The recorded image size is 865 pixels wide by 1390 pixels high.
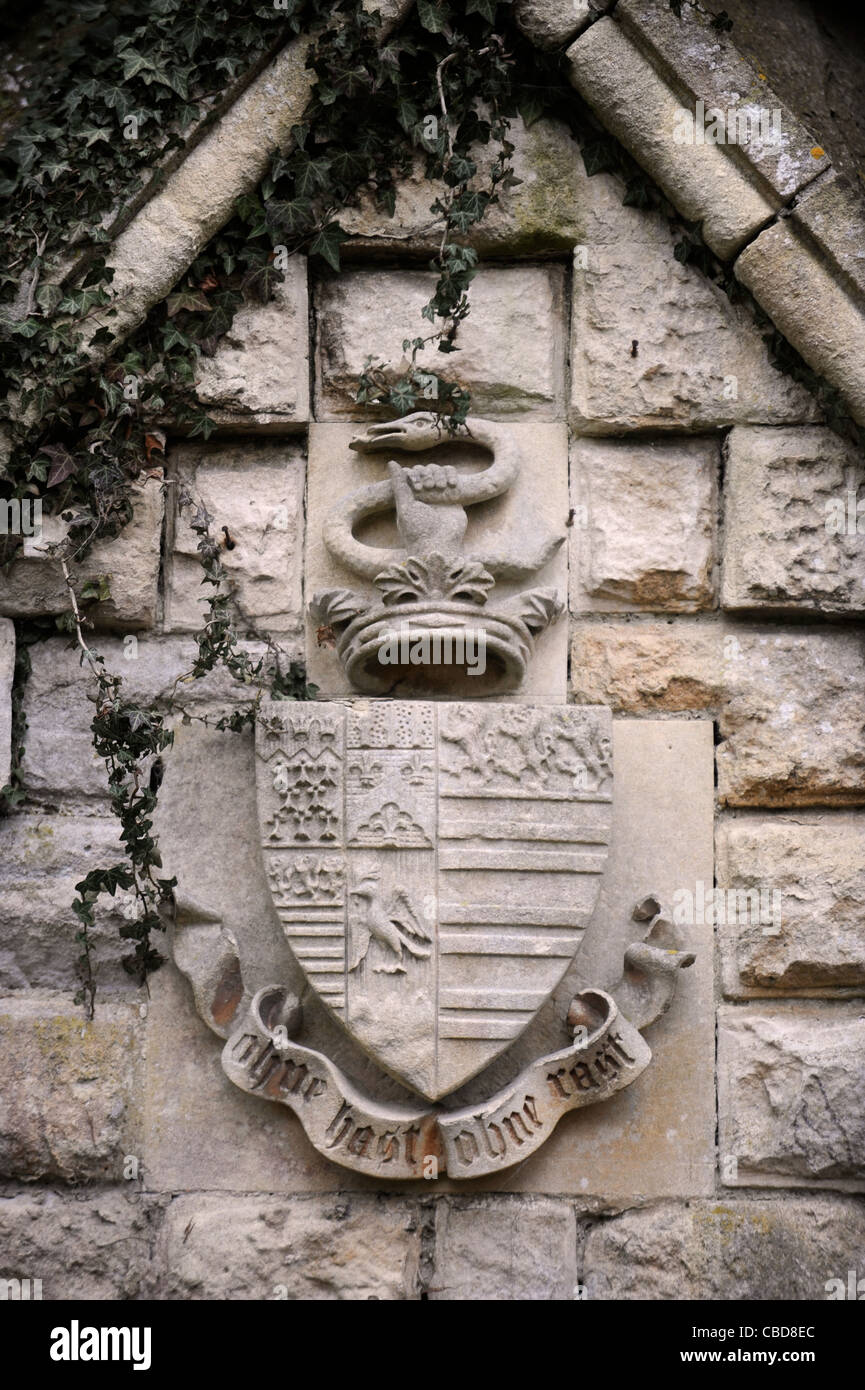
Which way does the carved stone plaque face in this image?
toward the camera

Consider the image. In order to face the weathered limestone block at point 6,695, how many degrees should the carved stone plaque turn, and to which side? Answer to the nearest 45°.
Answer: approximately 90° to its right
